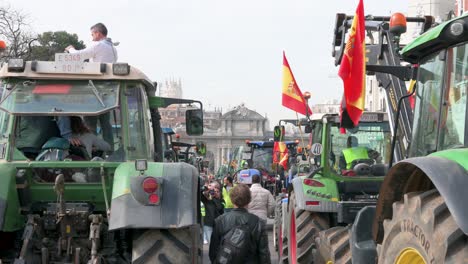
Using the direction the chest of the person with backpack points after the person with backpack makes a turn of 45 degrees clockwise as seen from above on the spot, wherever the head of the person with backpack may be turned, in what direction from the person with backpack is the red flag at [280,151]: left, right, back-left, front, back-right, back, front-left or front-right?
front-left

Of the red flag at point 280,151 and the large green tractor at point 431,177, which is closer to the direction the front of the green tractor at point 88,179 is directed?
the red flag

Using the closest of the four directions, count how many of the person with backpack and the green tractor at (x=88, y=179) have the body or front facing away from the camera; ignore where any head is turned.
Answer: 2

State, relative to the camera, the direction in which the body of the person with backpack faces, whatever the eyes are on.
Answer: away from the camera

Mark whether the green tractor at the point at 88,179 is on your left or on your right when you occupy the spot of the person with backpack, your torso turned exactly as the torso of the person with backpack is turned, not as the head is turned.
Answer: on your left

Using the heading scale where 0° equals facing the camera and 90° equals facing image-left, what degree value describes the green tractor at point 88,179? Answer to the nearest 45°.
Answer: approximately 180°

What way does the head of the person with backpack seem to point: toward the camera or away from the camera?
away from the camera
